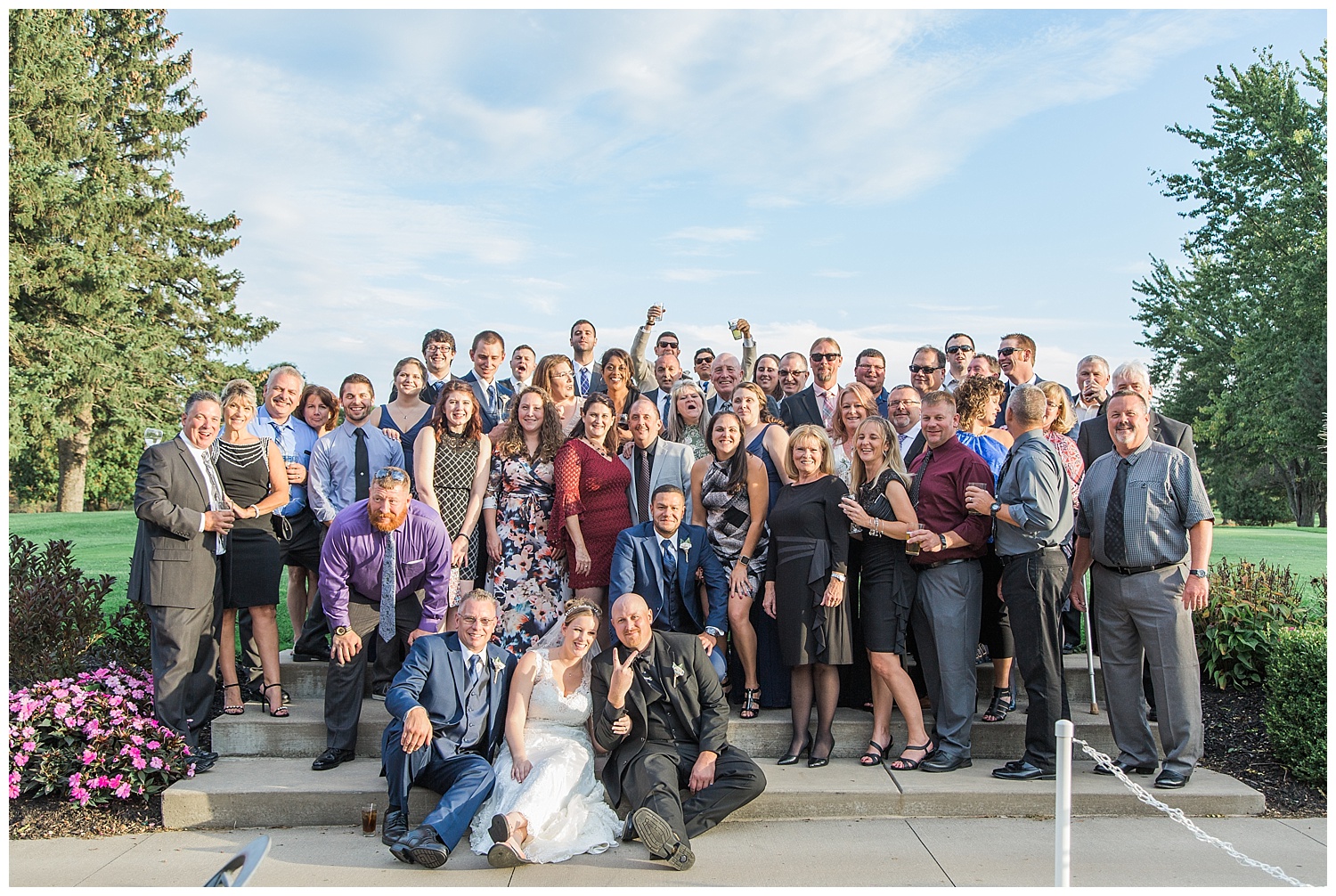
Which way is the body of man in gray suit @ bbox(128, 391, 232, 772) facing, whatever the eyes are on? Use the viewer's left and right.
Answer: facing the viewer and to the right of the viewer

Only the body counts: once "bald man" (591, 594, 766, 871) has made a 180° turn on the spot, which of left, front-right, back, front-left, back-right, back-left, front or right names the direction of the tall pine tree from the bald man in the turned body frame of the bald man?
front-left

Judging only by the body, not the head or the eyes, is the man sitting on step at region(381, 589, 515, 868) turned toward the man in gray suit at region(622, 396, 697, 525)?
no

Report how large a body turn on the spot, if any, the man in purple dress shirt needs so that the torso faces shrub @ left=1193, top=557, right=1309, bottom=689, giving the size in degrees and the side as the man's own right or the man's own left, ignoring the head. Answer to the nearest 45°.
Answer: approximately 90° to the man's own left

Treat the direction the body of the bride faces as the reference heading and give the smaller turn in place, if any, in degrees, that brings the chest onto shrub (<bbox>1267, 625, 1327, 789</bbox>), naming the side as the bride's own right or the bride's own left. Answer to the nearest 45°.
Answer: approximately 90° to the bride's own left

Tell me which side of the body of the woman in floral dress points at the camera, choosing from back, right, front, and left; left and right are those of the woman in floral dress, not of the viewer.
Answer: front

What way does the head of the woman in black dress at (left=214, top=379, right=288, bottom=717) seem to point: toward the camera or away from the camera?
toward the camera

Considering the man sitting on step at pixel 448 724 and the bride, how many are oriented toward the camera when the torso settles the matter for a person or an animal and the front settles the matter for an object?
2

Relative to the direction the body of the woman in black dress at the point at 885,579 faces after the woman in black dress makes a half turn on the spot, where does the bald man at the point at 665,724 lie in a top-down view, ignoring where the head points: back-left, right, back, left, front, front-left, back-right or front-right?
back

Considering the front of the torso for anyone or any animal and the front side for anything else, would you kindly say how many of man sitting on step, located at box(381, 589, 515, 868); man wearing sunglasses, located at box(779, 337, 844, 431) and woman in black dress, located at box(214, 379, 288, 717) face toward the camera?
3

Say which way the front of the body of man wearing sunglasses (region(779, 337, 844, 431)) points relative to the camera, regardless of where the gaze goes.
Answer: toward the camera

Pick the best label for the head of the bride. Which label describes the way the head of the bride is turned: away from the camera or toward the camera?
toward the camera

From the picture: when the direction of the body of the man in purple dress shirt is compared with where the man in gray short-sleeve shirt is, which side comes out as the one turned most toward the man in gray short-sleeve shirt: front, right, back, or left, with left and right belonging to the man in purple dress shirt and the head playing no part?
left

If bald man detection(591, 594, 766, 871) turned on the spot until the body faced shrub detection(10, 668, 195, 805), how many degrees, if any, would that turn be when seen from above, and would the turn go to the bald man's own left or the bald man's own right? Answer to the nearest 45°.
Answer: approximately 90° to the bald man's own right

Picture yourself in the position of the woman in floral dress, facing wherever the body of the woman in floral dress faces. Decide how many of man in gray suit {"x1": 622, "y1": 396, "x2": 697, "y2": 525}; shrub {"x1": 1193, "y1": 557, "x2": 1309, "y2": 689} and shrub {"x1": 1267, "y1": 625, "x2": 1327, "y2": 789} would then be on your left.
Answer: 3

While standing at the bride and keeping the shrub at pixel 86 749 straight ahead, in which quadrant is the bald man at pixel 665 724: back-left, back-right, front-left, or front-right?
back-right

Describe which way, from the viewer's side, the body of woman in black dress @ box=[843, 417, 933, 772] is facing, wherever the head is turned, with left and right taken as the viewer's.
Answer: facing the viewer and to the left of the viewer

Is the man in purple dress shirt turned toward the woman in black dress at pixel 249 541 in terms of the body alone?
no

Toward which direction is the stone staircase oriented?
toward the camera

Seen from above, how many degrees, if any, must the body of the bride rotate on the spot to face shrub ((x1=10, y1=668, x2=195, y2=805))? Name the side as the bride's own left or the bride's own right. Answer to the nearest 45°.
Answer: approximately 90° to the bride's own right
